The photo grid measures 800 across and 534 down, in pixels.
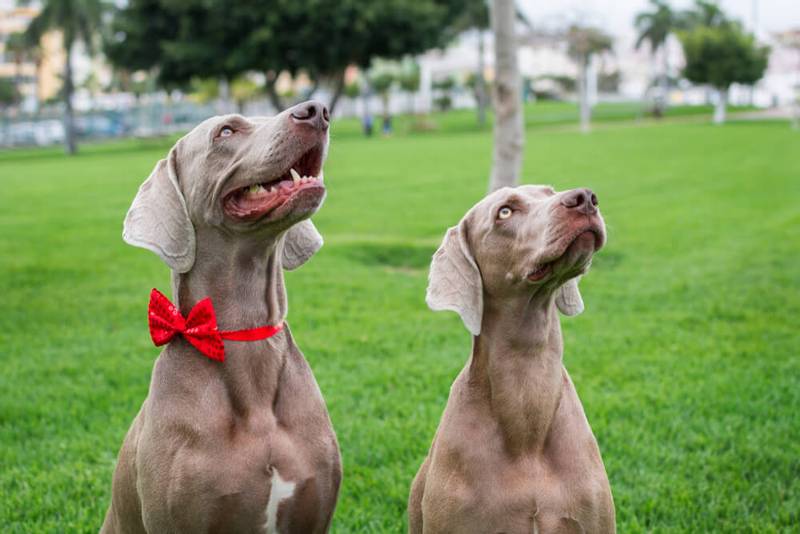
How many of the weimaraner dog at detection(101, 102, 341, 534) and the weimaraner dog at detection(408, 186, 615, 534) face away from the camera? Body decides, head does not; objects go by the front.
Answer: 0

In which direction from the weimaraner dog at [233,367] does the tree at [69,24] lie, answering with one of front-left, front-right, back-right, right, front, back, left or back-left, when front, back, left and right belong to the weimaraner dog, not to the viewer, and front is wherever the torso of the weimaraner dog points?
back-left

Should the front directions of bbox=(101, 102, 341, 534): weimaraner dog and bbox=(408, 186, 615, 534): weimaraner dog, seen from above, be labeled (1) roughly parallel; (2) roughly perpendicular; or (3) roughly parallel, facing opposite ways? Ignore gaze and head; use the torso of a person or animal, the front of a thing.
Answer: roughly parallel

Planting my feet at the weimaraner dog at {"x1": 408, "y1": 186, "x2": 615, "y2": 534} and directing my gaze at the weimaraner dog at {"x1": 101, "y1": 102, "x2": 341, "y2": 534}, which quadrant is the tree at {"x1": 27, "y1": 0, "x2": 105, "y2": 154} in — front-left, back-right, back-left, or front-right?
front-right

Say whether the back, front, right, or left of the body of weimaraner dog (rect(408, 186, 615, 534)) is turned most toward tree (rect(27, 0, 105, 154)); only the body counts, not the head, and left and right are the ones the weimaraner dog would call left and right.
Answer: back

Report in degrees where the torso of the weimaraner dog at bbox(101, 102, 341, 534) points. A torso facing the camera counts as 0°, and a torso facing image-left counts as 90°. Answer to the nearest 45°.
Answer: approximately 315°

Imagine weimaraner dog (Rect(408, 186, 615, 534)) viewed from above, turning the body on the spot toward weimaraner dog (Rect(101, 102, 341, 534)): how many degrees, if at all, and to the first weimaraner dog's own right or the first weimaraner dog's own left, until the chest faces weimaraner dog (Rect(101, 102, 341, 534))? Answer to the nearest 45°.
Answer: approximately 135° to the first weimaraner dog's own right

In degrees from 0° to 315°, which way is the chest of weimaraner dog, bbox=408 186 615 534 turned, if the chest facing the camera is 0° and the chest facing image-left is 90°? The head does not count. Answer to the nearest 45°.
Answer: approximately 315°

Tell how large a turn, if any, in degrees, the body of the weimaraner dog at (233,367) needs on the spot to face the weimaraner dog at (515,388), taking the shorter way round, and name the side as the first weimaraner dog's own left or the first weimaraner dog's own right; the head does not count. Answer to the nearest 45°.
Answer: approximately 45° to the first weimaraner dog's own left

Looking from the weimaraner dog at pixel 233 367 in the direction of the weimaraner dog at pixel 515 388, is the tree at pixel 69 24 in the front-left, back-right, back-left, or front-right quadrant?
back-left

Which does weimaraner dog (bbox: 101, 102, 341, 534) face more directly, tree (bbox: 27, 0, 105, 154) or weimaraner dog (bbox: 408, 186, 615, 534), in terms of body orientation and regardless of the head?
the weimaraner dog
